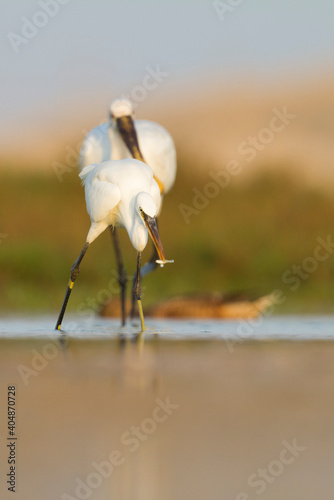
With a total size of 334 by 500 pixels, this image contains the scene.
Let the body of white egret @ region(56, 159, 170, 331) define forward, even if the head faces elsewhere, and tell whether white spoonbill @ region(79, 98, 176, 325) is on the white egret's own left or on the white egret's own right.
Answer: on the white egret's own left

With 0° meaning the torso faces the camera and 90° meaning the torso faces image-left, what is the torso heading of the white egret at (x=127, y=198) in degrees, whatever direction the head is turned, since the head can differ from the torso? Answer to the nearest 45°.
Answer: approximately 315°
